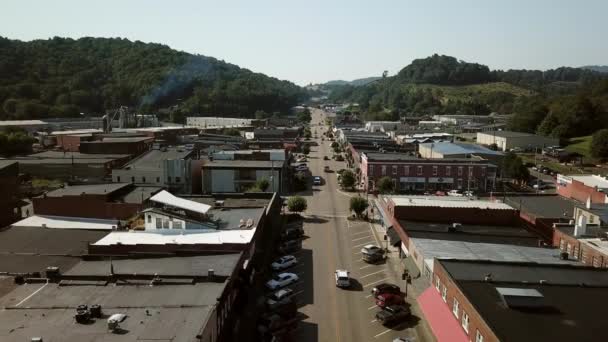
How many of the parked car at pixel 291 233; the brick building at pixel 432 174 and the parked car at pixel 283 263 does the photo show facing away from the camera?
0

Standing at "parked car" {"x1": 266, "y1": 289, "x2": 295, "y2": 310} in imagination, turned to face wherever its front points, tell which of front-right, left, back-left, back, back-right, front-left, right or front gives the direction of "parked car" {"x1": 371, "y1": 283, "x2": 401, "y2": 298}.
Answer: back-left

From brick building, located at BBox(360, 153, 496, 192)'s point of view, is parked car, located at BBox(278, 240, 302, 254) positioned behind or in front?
in front

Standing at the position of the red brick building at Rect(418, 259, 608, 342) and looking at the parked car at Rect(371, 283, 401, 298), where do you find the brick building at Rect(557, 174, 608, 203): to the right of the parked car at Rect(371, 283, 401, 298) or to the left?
right

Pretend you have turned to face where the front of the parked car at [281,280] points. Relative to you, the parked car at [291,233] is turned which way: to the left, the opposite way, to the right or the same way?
the same way

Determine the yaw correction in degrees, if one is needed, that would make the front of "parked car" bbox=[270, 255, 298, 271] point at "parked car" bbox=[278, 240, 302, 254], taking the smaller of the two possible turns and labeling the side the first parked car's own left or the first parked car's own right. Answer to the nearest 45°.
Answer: approximately 135° to the first parked car's own right

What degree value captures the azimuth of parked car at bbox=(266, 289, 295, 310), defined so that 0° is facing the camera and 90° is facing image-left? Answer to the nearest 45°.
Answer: approximately 45°

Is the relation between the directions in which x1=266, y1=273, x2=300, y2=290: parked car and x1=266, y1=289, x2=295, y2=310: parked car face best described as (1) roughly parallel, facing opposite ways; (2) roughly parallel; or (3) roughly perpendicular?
roughly parallel

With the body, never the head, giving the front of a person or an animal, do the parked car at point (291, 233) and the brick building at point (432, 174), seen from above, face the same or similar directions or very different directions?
same or similar directions

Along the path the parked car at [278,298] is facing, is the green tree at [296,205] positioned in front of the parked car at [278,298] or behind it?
behind

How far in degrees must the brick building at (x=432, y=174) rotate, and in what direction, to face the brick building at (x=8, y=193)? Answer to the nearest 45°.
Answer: approximately 45° to its right

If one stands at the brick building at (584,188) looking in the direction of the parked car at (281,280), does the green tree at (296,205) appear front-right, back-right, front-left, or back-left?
front-right

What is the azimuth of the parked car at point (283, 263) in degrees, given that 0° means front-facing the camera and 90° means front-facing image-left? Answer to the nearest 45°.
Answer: approximately 45°

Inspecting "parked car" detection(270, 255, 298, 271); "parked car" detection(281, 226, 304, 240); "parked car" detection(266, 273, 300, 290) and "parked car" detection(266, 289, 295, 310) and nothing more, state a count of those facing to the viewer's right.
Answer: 0

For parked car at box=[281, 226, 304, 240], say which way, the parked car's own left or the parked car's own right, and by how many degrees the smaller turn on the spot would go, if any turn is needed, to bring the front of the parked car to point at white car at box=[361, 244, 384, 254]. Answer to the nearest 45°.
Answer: approximately 90° to the parked car's own left

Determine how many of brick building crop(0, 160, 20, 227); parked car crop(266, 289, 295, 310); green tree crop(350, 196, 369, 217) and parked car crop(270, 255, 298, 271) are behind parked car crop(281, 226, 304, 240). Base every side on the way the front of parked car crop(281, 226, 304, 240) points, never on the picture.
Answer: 1

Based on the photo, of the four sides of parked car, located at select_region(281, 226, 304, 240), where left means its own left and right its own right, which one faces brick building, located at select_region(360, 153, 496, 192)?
back
